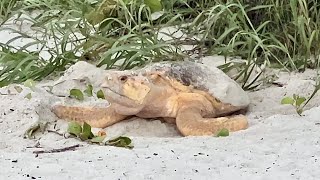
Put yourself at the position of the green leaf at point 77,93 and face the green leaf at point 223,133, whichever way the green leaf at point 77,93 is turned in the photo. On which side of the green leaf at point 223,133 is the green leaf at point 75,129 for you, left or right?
right

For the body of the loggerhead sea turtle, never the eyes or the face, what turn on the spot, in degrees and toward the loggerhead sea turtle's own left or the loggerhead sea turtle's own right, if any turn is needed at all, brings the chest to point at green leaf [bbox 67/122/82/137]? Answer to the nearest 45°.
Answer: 0° — it already faces it

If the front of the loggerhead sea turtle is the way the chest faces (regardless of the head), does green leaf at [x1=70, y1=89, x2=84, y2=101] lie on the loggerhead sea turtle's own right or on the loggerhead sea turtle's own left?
on the loggerhead sea turtle's own right

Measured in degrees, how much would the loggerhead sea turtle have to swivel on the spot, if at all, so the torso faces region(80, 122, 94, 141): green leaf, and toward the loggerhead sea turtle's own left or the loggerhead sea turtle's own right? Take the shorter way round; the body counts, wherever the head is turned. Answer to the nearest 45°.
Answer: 0° — it already faces it
